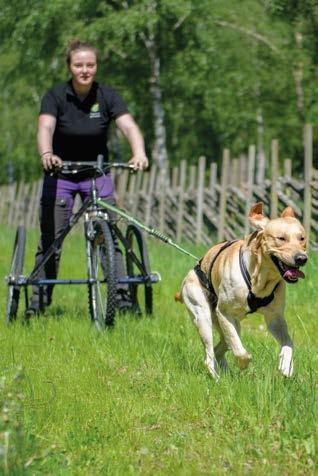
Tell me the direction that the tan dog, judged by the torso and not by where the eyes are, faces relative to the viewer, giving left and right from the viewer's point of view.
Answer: facing the viewer and to the right of the viewer

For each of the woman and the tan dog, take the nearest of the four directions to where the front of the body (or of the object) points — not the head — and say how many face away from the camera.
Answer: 0

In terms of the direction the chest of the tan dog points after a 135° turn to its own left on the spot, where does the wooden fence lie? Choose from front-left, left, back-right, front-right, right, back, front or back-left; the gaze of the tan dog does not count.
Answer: front

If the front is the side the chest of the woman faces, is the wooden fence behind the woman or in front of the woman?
behind

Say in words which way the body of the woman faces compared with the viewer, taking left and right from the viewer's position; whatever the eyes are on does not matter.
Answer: facing the viewer

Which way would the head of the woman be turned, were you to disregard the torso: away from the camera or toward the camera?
toward the camera

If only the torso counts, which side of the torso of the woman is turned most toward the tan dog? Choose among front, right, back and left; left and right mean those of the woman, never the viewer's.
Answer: front
